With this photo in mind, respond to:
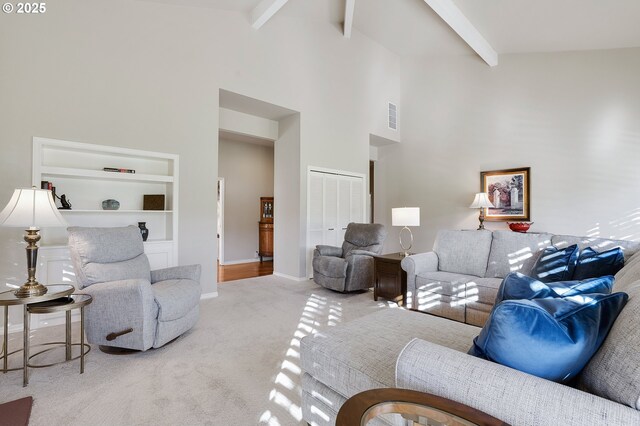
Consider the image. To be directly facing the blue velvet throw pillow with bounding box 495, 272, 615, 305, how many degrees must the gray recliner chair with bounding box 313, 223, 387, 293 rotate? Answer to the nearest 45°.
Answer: approximately 45° to its left

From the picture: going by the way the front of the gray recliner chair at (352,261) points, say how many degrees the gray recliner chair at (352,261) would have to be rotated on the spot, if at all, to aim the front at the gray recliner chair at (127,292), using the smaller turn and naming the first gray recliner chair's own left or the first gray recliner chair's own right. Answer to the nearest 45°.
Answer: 0° — it already faces it

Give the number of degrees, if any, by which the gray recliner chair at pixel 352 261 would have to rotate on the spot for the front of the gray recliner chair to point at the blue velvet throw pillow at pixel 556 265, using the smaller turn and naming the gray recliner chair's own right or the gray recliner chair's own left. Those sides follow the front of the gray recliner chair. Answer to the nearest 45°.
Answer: approximately 90° to the gray recliner chair's own left

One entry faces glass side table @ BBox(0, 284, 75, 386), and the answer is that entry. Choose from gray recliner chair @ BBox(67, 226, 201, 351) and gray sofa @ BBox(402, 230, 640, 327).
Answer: the gray sofa

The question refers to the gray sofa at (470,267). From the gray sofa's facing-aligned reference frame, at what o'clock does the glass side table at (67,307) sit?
The glass side table is roughly at 12 o'clock from the gray sofa.

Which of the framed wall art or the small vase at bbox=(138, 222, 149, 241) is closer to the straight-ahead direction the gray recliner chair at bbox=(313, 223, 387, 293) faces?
the small vase

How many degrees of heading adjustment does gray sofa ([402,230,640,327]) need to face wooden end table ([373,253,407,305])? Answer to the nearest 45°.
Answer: approximately 45° to its right
